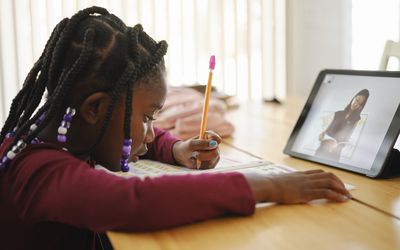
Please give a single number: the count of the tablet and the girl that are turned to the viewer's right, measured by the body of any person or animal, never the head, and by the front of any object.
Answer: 1

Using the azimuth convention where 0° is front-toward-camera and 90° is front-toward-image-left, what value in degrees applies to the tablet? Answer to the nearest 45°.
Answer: approximately 45°

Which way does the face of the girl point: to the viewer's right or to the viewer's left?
to the viewer's right

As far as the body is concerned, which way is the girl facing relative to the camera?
to the viewer's right
